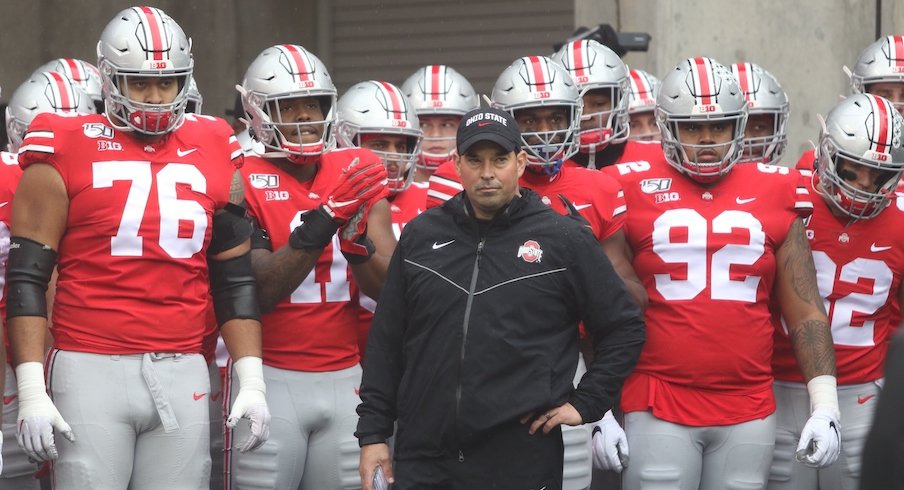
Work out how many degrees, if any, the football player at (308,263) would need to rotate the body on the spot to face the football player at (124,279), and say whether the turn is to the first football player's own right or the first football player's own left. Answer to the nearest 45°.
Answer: approximately 45° to the first football player's own right

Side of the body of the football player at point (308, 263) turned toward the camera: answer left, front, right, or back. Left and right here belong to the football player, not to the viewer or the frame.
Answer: front

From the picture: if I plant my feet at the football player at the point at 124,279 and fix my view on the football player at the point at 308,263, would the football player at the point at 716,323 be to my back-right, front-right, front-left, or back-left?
front-right

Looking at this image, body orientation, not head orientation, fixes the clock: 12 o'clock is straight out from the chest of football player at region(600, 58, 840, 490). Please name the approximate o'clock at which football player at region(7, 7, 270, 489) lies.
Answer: football player at region(7, 7, 270, 489) is roughly at 2 o'clock from football player at region(600, 58, 840, 490).

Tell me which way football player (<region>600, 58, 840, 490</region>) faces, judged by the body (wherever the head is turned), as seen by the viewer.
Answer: toward the camera

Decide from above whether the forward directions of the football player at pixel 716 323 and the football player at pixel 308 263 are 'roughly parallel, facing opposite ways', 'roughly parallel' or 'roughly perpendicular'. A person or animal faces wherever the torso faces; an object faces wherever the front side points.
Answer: roughly parallel

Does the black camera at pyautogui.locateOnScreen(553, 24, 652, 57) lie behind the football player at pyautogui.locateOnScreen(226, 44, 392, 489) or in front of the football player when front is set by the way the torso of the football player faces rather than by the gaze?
behind

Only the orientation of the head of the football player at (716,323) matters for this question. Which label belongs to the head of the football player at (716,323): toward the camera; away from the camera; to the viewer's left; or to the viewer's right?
toward the camera

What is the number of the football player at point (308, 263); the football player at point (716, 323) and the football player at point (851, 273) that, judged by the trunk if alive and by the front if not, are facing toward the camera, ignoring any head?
3

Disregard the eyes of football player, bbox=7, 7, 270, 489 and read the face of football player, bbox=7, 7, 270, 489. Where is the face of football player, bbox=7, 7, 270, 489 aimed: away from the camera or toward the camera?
toward the camera

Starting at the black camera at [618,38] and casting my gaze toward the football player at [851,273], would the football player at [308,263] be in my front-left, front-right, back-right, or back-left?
front-right

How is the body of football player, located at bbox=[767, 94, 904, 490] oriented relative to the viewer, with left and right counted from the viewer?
facing the viewer

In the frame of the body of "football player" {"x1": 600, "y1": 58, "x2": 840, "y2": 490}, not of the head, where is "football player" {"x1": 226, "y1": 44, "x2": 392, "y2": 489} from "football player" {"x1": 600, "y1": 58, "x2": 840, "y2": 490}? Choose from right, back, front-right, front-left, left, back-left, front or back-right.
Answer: right

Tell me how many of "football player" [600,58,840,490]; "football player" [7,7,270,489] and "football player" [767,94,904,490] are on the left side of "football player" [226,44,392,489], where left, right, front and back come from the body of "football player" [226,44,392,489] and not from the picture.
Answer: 2
